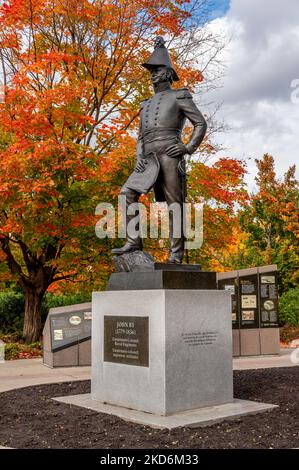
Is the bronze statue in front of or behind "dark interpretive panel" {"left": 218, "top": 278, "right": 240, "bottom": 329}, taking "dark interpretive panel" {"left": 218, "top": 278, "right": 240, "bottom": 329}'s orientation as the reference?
in front

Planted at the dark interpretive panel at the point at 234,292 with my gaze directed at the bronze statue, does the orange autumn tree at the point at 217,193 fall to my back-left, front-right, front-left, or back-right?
back-right

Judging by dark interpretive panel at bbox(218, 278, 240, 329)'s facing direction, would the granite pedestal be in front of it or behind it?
in front

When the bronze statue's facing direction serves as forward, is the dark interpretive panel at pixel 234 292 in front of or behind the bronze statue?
behind

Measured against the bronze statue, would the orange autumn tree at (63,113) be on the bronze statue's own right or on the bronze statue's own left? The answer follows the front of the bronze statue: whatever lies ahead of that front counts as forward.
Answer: on the bronze statue's own right

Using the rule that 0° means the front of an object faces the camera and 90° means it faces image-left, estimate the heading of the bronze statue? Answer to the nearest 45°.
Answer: approximately 45°

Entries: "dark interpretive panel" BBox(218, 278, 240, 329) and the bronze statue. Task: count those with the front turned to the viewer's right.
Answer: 0

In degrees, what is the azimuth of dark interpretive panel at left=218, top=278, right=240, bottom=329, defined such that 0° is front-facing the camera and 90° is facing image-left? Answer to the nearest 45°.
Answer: approximately 0°
